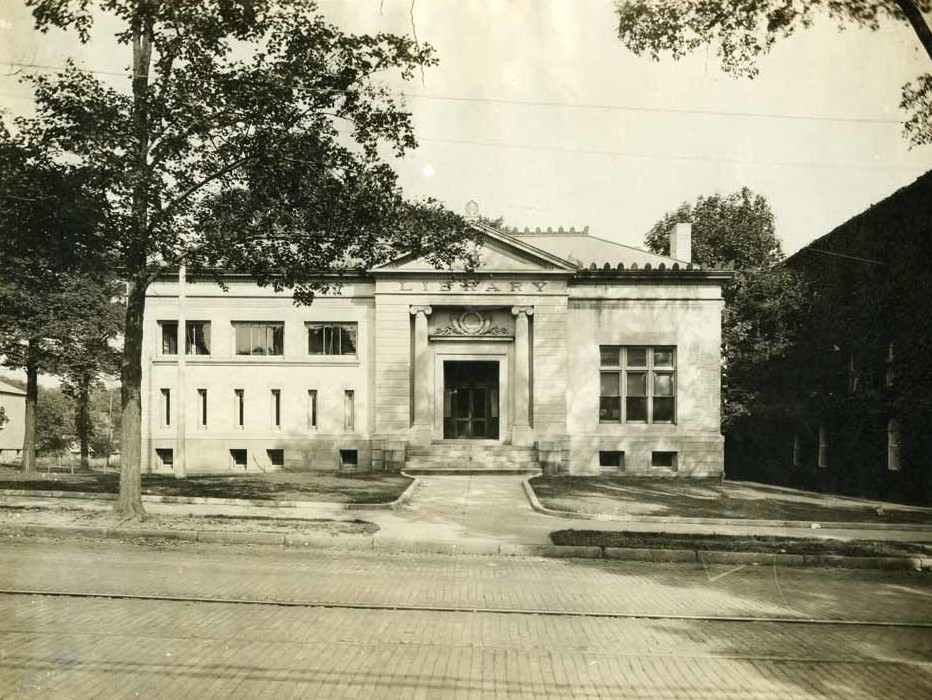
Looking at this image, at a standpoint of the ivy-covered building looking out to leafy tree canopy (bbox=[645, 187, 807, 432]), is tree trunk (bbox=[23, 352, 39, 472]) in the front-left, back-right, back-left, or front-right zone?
front-left

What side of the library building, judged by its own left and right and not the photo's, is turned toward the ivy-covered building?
left

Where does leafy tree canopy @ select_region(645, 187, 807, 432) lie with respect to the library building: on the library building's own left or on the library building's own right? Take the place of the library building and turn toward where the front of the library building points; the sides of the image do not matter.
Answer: on the library building's own left

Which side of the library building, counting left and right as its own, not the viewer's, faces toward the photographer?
front

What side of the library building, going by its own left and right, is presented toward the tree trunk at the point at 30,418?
right

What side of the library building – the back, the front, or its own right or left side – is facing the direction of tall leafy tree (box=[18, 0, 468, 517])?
front
